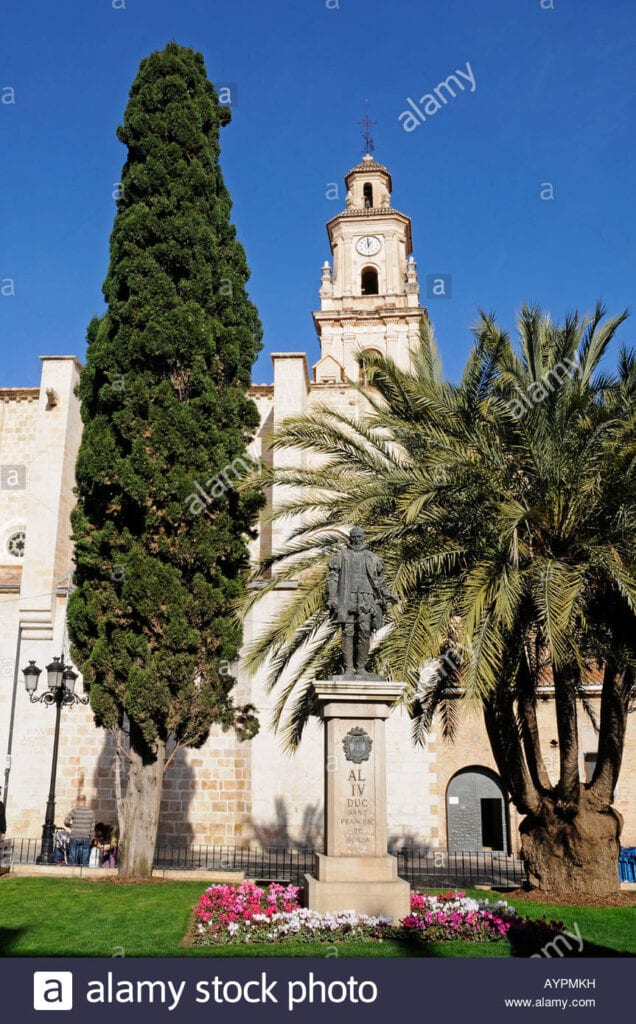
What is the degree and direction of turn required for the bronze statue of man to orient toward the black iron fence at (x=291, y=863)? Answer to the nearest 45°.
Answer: approximately 180°

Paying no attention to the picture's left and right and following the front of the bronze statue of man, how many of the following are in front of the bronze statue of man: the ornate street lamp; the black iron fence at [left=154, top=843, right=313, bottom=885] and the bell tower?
0

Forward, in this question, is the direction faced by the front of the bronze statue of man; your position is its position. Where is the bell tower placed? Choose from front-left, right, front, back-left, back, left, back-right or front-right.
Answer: back

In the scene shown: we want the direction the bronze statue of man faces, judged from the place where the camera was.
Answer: facing the viewer

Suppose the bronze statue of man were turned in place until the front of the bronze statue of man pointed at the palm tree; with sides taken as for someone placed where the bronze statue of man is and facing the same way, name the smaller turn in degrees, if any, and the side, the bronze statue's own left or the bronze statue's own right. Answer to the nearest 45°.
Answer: approximately 135° to the bronze statue's own left

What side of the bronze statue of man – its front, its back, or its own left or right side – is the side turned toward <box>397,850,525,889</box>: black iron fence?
back

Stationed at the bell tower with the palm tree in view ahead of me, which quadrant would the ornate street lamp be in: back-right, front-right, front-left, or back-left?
front-right

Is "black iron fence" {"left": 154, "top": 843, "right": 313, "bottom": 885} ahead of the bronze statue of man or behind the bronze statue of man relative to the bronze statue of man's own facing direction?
behind

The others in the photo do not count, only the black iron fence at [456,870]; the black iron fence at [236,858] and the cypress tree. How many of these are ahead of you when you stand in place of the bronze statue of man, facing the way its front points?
0
